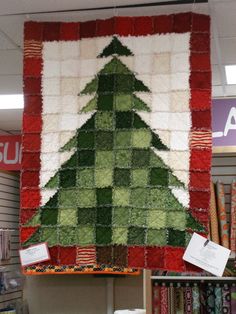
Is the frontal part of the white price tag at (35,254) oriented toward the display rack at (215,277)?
no

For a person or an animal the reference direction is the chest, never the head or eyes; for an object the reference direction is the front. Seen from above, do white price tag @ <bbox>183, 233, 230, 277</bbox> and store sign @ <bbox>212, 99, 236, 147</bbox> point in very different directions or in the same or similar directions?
same or similar directions

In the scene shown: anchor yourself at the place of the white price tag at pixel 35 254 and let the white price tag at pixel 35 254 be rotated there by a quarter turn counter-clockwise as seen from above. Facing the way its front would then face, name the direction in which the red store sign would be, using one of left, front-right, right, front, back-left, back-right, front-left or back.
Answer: left

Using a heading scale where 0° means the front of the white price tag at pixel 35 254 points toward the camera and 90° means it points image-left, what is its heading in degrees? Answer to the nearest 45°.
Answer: approximately 0°

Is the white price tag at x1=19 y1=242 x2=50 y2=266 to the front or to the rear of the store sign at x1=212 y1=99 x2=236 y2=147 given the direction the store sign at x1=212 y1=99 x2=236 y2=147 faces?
to the front

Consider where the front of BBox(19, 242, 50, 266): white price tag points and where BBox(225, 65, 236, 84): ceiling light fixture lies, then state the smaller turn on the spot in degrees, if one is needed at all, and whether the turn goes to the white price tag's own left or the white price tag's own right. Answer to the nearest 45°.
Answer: approximately 135° to the white price tag's own left

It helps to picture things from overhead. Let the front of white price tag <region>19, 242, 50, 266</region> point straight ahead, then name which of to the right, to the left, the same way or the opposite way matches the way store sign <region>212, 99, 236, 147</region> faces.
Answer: the same way

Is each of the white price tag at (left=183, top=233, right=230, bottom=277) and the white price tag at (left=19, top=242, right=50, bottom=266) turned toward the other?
no

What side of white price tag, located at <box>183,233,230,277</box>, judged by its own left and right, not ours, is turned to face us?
front

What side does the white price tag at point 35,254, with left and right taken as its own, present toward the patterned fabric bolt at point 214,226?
left

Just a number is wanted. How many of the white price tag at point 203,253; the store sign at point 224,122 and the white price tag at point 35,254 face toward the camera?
3

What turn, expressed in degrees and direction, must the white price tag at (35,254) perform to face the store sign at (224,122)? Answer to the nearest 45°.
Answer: approximately 135° to its left

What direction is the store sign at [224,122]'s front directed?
toward the camera

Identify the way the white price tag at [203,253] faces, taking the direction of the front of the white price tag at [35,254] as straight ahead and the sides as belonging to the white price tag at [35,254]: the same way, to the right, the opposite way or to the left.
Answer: the same way
